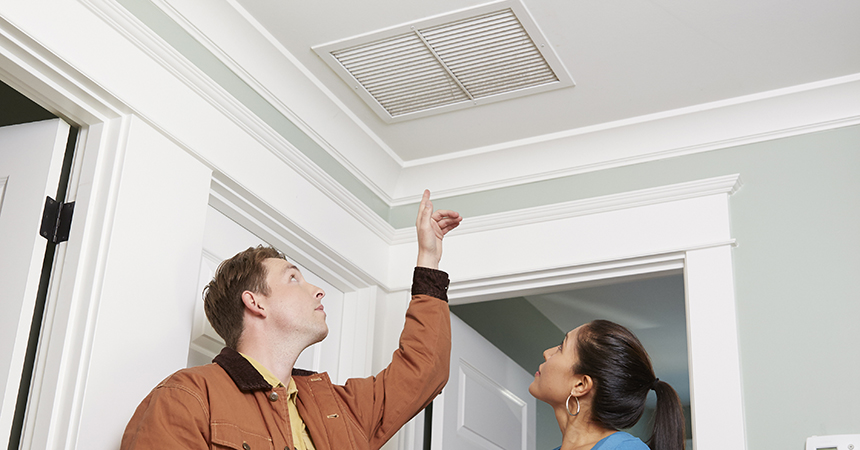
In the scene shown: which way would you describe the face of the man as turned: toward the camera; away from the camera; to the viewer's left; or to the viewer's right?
to the viewer's right

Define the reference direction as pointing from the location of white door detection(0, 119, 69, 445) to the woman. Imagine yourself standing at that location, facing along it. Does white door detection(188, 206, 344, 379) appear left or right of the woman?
left

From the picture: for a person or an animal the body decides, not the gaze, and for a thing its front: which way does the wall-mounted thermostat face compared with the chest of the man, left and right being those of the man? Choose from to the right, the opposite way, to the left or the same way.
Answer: to the right

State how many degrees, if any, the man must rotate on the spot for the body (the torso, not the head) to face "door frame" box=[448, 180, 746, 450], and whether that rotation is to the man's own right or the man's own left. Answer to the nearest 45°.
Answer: approximately 45° to the man's own left

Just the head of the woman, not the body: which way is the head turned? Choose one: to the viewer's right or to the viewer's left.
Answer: to the viewer's left

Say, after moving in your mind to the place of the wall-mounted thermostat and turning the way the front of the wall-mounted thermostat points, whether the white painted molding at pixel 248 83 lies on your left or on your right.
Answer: on your right

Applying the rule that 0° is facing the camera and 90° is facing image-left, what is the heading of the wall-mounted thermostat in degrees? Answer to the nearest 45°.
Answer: approximately 0°

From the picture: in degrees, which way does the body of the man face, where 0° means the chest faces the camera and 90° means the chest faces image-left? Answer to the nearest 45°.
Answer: approximately 315°
